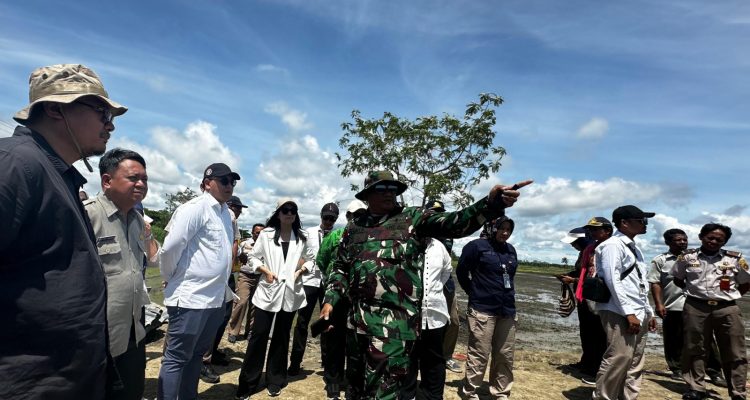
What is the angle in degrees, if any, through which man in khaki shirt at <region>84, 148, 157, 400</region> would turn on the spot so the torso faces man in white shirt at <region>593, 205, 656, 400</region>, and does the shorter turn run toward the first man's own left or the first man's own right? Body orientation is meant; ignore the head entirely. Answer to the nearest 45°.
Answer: approximately 45° to the first man's own left

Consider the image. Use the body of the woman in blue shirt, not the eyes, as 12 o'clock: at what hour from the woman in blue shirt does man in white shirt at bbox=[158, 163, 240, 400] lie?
The man in white shirt is roughly at 3 o'clock from the woman in blue shirt.

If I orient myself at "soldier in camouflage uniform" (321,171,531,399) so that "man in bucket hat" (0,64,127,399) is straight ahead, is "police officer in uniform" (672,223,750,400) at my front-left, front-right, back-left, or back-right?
back-left

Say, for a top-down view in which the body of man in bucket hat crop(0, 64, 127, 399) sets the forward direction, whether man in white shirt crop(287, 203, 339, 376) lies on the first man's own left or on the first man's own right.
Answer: on the first man's own left

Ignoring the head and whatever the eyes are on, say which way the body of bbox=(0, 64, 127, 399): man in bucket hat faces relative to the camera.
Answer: to the viewer's right

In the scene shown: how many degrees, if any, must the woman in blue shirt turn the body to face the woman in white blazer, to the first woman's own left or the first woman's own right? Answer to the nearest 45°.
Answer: approximately 135° to the first woman's own right

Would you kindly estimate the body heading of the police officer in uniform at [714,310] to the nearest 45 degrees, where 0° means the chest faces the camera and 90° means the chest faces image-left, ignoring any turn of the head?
approximately 0°
